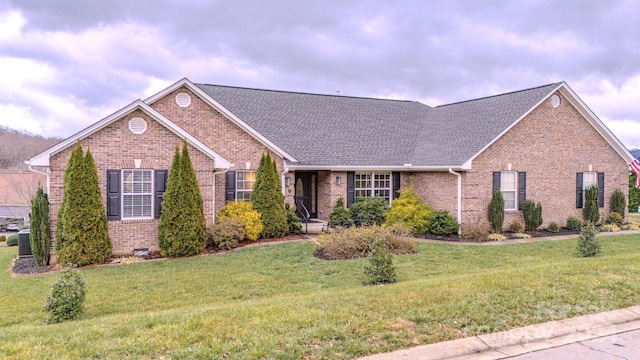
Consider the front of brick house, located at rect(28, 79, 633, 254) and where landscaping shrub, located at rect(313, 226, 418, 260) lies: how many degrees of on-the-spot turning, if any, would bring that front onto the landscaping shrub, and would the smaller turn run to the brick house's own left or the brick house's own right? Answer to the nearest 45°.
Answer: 0° — it already faces it

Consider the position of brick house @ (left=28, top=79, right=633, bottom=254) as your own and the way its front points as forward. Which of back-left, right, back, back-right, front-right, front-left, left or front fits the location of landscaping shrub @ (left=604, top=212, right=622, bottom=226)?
left

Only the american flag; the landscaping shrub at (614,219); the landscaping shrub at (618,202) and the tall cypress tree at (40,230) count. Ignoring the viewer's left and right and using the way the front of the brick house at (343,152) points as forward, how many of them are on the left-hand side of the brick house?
3

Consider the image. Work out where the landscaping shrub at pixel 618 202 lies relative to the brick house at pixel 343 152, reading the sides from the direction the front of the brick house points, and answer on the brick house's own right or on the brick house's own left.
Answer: on the brick house's own left

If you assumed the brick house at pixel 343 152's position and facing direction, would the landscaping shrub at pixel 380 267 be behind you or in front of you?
in front

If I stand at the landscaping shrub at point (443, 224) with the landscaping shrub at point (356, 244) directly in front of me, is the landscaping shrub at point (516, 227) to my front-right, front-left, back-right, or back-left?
back-left

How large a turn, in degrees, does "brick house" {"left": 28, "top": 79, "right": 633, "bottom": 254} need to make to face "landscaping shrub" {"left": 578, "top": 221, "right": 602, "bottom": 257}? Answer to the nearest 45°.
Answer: approximately 45° to its left

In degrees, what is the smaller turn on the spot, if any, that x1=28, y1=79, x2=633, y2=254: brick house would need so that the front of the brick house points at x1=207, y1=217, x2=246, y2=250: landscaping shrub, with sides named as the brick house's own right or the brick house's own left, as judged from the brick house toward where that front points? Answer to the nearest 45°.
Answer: approximately 45° to the brick house's own right

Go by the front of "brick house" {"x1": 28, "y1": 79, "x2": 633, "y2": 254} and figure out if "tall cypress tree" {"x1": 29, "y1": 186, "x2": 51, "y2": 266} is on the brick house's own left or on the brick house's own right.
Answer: on the brick house's own right

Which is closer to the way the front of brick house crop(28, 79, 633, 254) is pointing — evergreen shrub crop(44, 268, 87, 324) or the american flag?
the evergreen shrub

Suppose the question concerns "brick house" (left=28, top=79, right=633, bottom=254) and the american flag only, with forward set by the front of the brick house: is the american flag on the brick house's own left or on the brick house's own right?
on the brick house's own left

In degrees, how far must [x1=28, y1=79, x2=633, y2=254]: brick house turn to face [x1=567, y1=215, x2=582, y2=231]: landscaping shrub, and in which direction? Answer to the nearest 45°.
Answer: approximately 90° to its left

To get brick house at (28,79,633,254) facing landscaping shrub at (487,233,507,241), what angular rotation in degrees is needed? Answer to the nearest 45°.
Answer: approximately 90° to its left

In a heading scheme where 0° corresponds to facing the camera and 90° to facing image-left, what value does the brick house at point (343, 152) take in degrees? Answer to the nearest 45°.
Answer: approximately 0°
